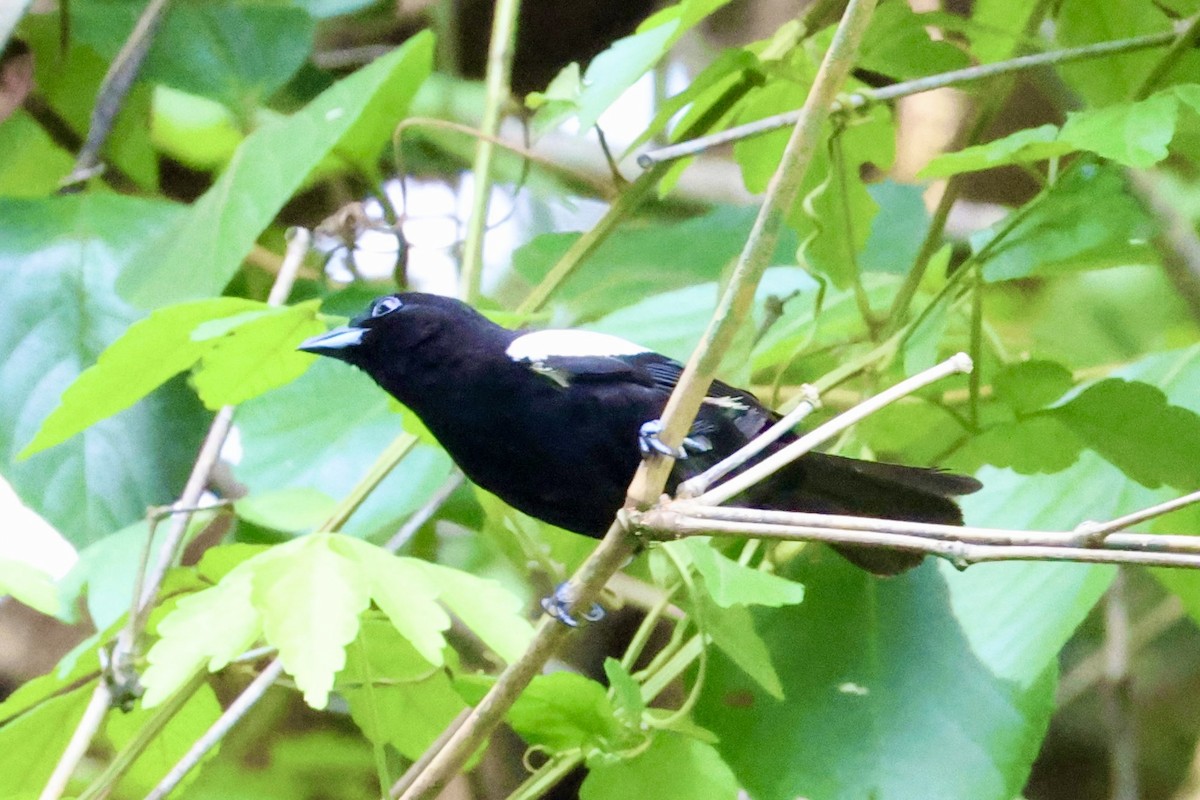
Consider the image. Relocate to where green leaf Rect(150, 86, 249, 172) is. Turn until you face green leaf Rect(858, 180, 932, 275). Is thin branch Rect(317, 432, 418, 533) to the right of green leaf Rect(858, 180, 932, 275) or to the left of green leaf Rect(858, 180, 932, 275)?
right

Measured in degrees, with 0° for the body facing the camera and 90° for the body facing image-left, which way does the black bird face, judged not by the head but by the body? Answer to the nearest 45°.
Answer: approximately 90°

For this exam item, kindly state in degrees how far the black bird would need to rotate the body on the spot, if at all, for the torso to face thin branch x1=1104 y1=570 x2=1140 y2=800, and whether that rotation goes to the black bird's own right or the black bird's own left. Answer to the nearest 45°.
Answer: approximately 135° to the black bird's own right

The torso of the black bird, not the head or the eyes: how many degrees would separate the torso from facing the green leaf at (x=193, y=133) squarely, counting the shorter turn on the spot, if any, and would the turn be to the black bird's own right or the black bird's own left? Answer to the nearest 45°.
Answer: approximately 45° to the black bird's own right
